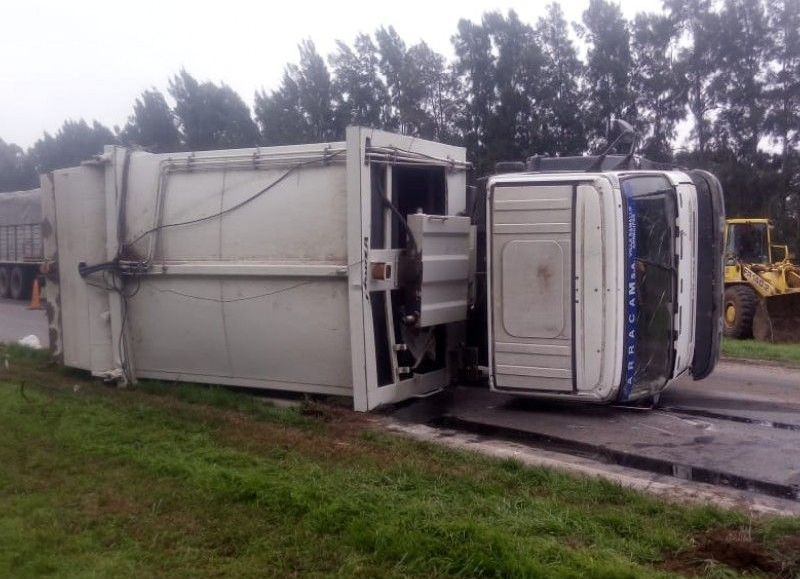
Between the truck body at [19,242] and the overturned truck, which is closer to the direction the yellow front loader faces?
the overturned truck

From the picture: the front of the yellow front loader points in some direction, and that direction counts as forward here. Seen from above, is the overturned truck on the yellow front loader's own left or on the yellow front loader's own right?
on the yellow front loader's own right

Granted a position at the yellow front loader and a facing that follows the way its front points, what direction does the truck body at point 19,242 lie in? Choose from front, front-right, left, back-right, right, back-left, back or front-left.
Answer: back-right

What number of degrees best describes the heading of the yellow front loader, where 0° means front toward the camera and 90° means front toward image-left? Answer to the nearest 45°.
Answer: approximately 315°
